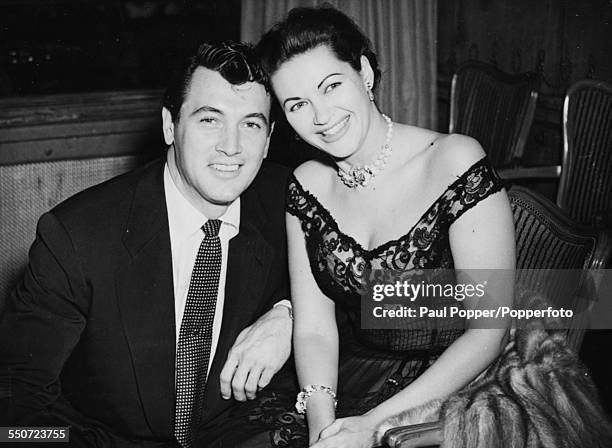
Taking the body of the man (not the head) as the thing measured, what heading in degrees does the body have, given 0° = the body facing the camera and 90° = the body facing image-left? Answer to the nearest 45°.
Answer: approximately 315°

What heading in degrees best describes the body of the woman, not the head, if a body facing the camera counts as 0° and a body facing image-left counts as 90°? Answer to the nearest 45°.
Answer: approximately 45°
